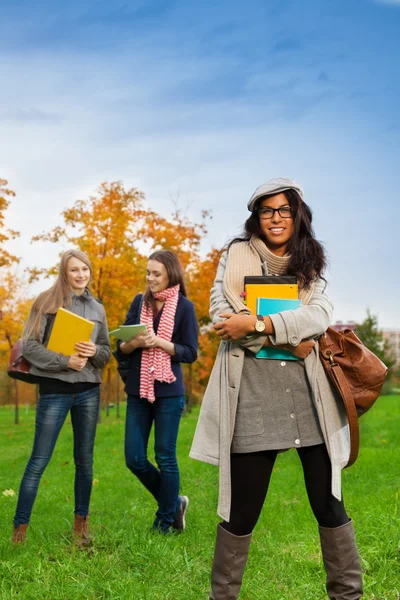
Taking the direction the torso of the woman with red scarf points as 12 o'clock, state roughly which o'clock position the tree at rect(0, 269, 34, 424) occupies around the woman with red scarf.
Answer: The tree is roughly at 4 o'clock from the woman with red scarf.

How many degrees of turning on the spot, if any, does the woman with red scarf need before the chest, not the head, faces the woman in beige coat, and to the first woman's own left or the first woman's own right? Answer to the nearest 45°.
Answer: approximately 45° to the first woman's own left

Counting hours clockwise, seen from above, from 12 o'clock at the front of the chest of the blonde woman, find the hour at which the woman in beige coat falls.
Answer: The woman in beige coat is roughly at 11 o'clock from the blonde woman.

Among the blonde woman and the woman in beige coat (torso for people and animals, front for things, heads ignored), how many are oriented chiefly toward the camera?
2

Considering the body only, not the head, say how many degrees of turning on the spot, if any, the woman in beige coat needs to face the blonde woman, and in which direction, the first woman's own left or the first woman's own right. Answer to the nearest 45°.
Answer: approximately 135° to the first woman's own right

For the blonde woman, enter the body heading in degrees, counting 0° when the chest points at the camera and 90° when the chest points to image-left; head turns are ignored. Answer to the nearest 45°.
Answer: approximately 0°
